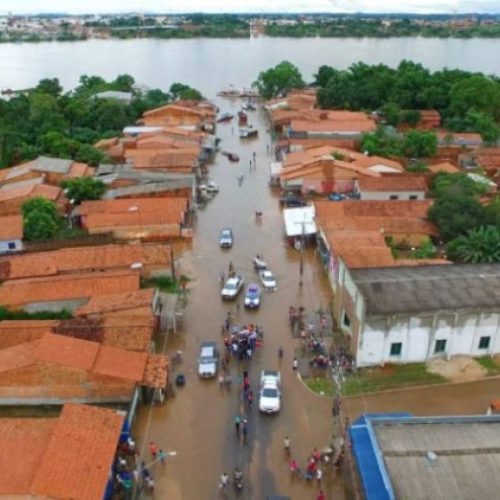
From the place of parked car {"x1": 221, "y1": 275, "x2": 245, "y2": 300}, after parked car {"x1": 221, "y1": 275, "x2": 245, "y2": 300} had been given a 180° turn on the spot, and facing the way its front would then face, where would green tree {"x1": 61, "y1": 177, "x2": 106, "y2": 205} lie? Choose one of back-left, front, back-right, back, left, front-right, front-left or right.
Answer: left

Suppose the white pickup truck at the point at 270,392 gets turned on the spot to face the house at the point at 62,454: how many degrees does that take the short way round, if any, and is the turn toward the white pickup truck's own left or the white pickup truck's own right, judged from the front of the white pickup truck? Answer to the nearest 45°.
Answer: approximately 45° to the white pickup truck's own right

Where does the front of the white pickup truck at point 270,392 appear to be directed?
toward the camera

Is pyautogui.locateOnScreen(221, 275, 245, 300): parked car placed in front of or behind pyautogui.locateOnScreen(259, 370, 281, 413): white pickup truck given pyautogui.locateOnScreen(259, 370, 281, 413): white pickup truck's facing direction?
behind

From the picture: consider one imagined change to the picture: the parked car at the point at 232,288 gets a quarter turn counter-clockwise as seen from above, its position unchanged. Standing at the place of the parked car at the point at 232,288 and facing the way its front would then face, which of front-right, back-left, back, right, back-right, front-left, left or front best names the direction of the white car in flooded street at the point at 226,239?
back-left

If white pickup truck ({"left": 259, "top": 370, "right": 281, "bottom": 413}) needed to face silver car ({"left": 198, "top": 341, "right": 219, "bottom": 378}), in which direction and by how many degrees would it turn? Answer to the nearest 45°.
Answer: approximately 135° to its right

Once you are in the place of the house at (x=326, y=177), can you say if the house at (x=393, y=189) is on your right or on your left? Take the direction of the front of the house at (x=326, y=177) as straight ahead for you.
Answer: on your left

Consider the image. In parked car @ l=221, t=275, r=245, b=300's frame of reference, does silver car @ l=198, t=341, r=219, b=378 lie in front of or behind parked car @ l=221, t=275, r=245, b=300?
in front

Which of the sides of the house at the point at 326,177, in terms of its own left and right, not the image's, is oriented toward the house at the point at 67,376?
front

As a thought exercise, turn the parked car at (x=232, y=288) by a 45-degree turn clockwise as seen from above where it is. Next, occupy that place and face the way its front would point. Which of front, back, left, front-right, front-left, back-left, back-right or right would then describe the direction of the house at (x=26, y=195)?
front-right

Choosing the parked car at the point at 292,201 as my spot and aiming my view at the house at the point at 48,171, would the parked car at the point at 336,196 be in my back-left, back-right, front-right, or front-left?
back-right

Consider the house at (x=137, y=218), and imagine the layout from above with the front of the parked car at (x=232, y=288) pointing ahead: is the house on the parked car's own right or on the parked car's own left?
on the parked car's own right
